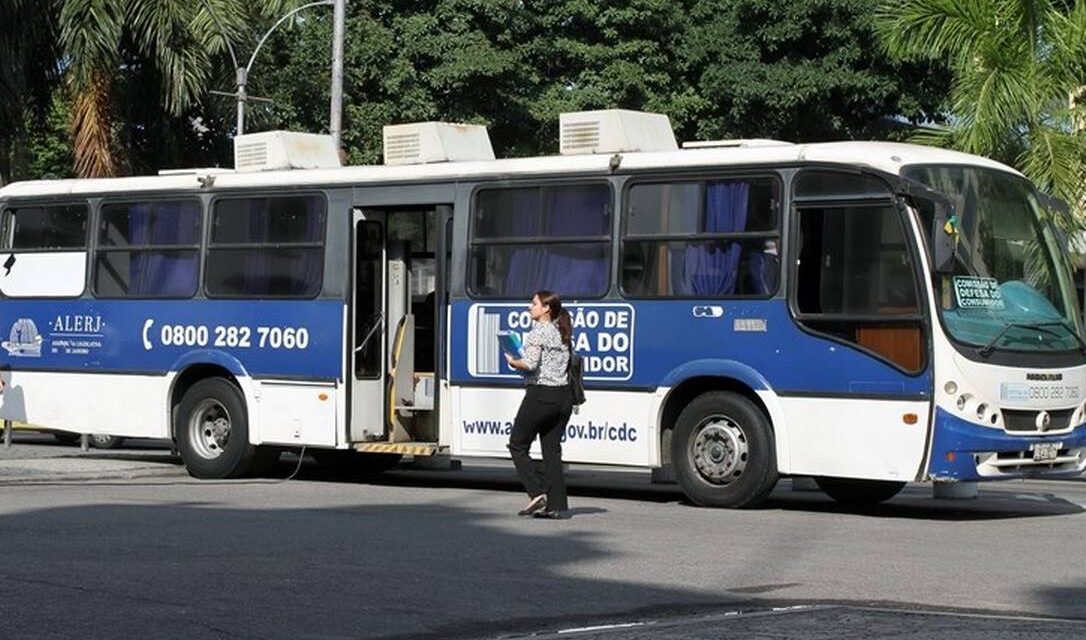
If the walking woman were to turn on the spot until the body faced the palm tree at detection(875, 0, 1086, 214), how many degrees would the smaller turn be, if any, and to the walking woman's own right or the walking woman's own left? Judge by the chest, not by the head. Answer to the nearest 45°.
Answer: approximately 135° to the walking woman's own right

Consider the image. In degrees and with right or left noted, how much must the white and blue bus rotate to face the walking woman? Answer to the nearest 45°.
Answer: approximately 45° to its right

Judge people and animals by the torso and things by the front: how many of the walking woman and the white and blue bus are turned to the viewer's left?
1

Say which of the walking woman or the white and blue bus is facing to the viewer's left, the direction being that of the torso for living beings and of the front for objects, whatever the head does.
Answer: the walking woman

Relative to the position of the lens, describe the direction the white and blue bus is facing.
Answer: facing the viewer and to the right of the viewer

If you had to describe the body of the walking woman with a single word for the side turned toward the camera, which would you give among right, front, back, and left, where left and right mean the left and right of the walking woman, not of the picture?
left

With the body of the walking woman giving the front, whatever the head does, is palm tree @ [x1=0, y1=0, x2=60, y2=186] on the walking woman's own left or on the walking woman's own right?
on the walking woman's own right

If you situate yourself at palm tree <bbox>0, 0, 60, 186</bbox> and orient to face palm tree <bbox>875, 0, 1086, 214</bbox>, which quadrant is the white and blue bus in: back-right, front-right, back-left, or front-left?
front-right

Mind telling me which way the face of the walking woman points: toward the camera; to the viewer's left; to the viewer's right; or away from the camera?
to the viewer's left

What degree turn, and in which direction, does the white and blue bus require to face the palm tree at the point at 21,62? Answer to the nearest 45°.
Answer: approximately 180°

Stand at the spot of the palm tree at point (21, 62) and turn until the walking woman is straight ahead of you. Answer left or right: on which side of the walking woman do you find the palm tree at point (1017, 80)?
left

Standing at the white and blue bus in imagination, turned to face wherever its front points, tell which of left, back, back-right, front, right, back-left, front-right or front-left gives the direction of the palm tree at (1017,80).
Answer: left
